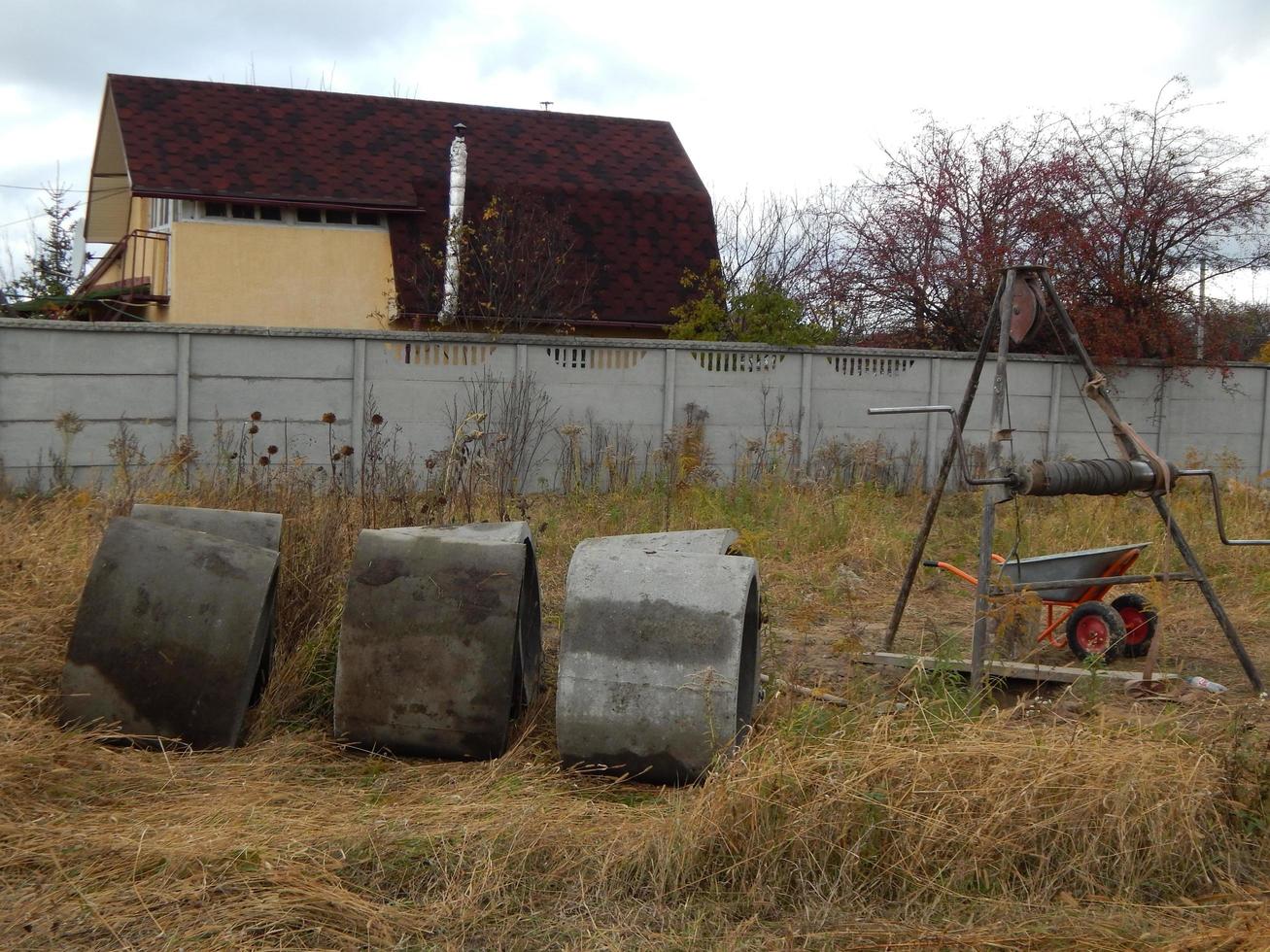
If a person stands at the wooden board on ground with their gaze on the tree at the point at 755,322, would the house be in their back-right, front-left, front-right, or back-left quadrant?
front-left

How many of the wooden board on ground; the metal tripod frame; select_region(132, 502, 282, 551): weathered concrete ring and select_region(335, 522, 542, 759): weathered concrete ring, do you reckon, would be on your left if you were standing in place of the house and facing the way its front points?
4

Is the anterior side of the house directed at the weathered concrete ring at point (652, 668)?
no

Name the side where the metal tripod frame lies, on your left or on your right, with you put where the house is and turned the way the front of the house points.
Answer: on your left

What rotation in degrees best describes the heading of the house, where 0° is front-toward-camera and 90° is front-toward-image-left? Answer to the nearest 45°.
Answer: approximately 90°

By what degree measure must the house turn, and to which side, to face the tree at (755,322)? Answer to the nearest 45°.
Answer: approximately 135° to its left

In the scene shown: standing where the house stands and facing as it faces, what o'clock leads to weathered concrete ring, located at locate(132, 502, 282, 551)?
The weathered concrete ring is roughly at 9 o'clock from the house.

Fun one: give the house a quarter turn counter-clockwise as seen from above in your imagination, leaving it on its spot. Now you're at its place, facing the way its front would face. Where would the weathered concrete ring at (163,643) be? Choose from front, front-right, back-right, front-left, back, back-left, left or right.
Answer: front

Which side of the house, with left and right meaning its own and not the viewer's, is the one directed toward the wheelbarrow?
left

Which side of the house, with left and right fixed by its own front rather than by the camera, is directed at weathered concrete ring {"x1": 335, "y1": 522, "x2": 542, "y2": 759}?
left

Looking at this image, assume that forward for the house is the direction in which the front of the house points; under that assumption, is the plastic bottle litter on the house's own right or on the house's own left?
on the house's own left
